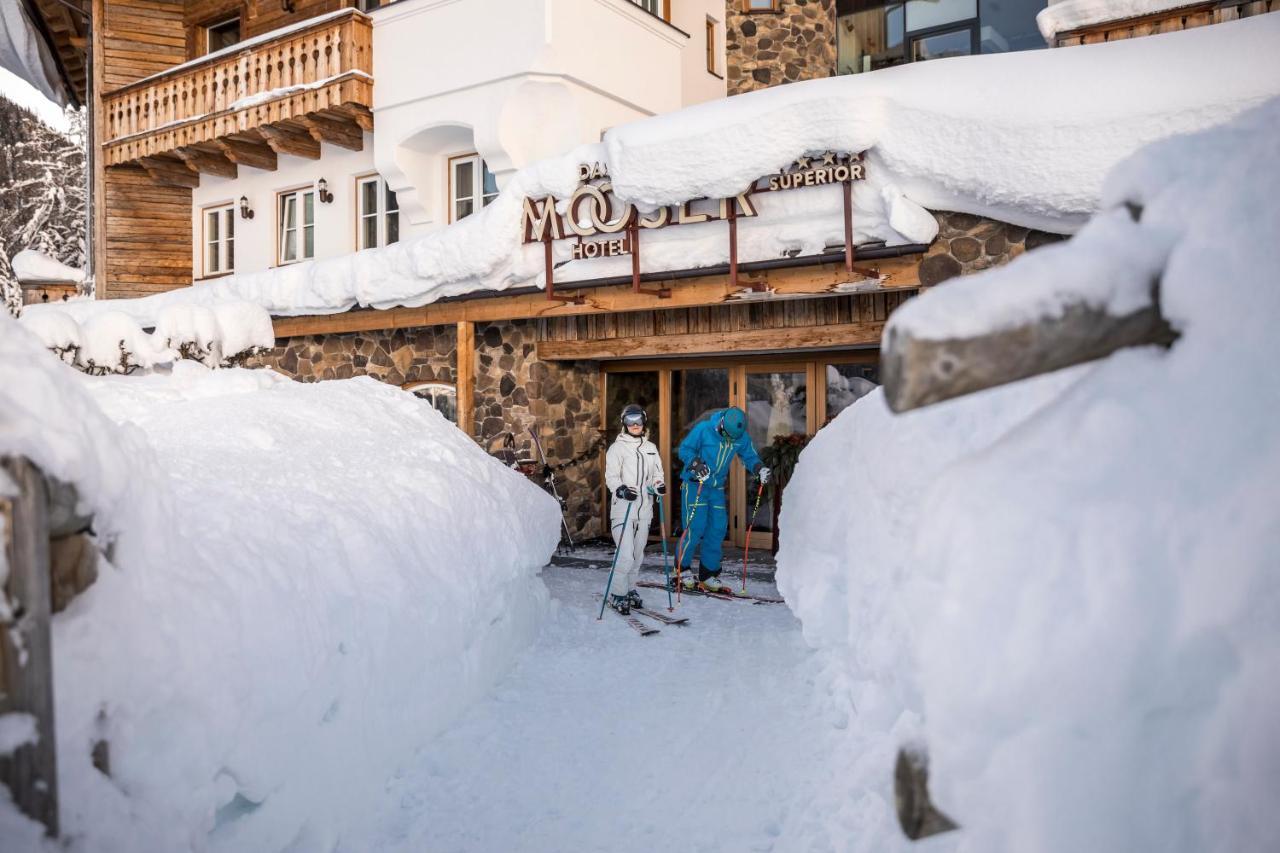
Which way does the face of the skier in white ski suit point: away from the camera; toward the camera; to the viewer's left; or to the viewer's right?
toward the camera

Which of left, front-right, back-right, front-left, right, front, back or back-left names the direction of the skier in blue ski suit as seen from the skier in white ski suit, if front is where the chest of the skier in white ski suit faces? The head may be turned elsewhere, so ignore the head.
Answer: back-left

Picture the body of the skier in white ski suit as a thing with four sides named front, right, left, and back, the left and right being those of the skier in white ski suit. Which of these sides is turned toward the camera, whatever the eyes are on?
front

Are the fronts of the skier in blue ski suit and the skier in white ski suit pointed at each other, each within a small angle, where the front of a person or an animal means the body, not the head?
no

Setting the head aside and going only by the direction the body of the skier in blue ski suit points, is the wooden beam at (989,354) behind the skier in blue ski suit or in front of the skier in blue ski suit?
in front

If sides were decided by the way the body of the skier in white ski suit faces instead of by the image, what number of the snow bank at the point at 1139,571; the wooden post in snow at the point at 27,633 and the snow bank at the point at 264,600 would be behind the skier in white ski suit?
0

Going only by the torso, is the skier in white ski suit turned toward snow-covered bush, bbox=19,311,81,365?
no

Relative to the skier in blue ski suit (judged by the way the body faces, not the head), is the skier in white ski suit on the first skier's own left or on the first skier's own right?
on the first skier's own right

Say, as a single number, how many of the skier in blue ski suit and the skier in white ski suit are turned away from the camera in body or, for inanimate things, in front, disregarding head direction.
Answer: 0
